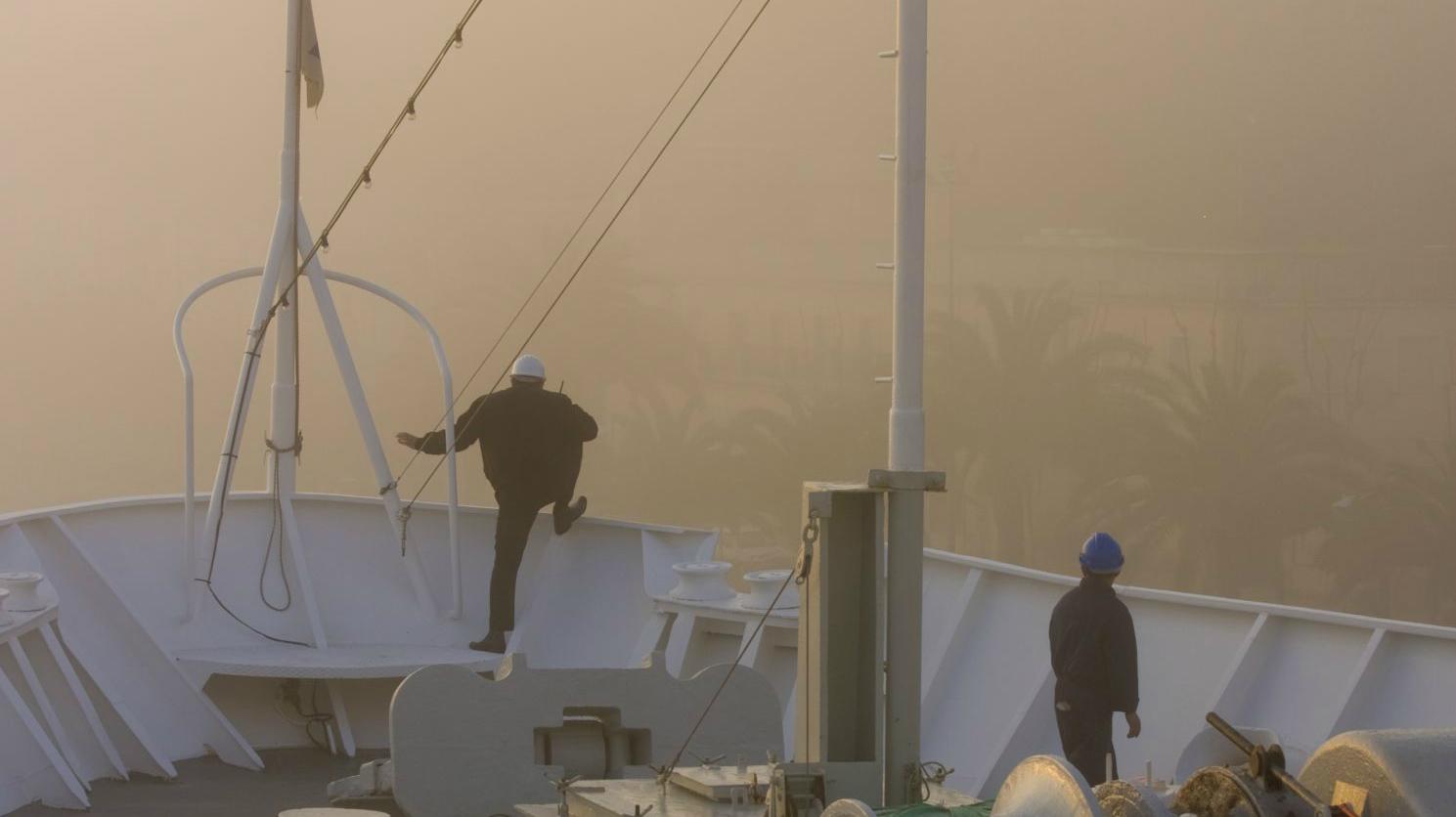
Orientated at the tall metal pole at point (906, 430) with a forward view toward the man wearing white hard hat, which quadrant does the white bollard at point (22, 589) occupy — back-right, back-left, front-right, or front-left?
front-left

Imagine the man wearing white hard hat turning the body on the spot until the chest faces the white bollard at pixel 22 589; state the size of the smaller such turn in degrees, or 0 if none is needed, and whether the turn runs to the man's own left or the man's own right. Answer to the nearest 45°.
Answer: approximately 135° to the man's own left

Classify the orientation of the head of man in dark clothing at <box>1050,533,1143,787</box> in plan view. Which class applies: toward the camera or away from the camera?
away from the camera

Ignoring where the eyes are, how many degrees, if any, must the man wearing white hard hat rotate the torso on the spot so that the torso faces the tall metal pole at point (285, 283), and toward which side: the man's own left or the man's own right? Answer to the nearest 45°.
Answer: approximately 90° to the man's own left

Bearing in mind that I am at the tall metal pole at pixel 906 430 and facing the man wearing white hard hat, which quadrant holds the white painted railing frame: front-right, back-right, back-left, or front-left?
front-left

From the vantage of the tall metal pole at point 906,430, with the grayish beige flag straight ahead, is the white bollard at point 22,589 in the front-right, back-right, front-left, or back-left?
front-left

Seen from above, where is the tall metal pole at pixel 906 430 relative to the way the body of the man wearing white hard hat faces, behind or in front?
behind

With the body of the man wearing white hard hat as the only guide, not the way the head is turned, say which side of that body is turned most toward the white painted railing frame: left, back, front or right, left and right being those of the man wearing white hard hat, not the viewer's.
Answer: left

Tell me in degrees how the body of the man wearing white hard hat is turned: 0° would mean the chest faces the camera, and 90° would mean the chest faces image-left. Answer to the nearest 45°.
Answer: approximately 180°

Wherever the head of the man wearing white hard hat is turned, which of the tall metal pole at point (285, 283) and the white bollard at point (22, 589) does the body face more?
the tall metal pole

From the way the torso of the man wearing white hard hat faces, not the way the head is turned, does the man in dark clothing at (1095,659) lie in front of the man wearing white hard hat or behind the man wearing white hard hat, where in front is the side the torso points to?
behind
